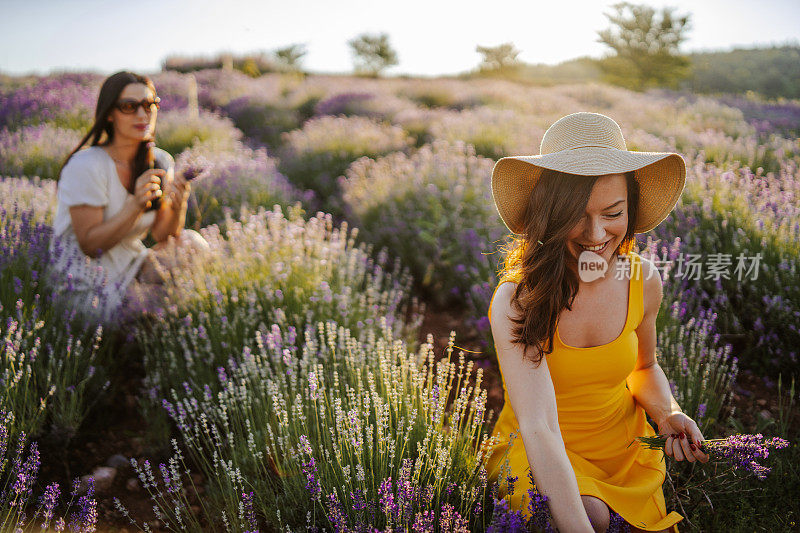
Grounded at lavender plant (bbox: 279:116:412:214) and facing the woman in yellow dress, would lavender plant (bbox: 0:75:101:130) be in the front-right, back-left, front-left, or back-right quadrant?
back-right

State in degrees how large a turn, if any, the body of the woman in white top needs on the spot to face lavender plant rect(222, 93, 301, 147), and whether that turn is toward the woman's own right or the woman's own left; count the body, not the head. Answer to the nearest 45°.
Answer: approximately 135° to the woman's own left

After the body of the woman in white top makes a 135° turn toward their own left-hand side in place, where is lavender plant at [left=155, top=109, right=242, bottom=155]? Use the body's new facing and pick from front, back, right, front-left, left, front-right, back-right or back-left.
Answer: front

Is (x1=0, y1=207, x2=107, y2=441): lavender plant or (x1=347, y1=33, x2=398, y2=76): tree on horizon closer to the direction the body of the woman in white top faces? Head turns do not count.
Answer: the lavender plant

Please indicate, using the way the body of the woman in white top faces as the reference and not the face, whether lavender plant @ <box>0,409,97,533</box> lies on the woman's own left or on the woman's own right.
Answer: on the woman's own right

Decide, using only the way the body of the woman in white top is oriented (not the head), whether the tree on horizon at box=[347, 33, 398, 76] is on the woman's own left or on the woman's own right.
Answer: on the woman's own left

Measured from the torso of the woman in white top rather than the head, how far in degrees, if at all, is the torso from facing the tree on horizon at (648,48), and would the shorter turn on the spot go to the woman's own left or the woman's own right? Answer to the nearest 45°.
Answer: approximately 90° to the woman's own left

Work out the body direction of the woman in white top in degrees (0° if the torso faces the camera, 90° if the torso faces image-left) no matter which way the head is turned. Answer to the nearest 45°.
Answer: approximately 315°
